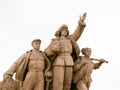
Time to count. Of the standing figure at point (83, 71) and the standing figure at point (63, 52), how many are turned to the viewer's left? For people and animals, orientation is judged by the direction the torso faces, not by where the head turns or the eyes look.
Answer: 0

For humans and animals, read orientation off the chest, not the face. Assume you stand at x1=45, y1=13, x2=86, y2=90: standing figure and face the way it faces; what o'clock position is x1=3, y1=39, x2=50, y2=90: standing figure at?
x1=3, y1=39, x2=50, y2=90: standing figure is roughly at 3 o'clock from x1=45, y1=13, x2=86, y2=90: standing figure.

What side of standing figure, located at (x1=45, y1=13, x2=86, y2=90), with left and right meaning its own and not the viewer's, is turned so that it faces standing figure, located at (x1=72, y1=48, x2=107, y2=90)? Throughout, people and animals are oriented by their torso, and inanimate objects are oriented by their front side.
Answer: left

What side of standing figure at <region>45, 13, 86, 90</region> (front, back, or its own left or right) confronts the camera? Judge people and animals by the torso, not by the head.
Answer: front

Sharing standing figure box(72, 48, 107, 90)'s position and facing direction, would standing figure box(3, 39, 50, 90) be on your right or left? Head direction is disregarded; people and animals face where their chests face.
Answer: on your right

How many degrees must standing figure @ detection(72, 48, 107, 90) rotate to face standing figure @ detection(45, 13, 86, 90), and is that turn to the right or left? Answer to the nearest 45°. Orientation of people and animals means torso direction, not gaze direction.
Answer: approximately 135° to its right

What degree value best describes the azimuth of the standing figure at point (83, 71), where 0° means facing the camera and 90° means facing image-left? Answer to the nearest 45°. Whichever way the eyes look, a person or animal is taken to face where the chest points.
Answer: approximately 315°
